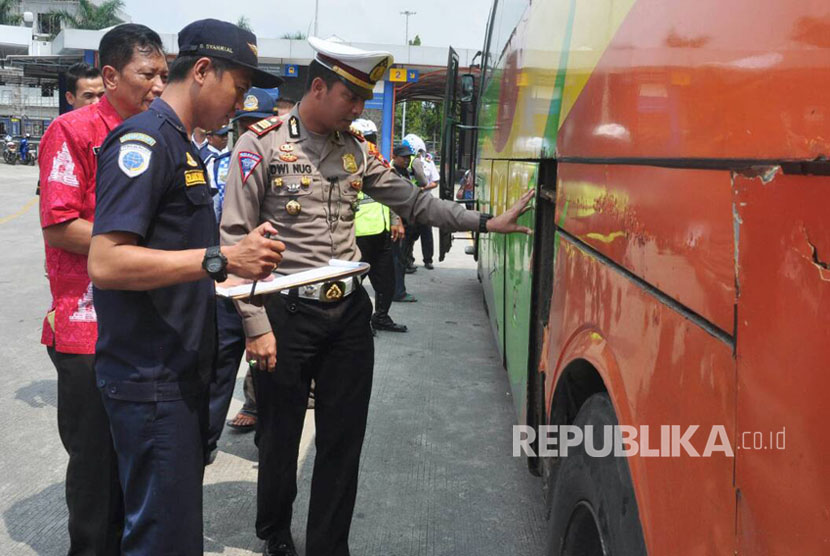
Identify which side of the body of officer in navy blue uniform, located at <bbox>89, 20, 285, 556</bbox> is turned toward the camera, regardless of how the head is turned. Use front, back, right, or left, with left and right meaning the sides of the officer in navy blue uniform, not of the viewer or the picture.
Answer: right

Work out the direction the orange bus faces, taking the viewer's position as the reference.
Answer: facing away from the viewer and to the left of the viewer

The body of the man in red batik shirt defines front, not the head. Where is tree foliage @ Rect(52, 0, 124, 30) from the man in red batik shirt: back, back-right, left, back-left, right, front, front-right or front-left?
back-left

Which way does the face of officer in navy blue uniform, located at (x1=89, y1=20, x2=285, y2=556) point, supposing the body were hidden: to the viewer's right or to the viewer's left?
to the viewer's right

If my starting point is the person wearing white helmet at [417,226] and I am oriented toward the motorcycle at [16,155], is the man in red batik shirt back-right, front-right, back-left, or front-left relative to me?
back-left

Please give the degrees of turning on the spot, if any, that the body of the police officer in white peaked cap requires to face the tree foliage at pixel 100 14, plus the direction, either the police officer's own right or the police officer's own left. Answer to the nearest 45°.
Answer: approximately 135° to the police officer's own left
